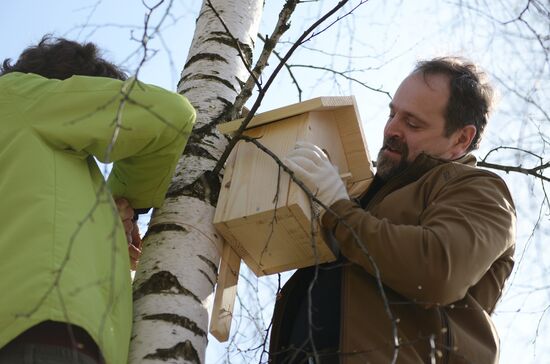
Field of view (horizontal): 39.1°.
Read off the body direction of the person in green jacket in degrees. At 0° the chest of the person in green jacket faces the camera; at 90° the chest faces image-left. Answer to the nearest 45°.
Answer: approximately 225°

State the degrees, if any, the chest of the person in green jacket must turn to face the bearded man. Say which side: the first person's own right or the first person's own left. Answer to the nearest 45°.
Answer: approximately 45° to the first person's own right

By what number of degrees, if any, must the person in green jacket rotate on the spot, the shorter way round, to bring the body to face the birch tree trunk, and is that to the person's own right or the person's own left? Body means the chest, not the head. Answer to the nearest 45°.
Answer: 0° — they already face it
